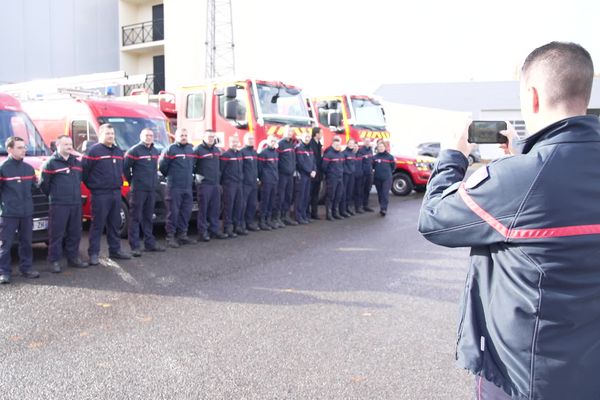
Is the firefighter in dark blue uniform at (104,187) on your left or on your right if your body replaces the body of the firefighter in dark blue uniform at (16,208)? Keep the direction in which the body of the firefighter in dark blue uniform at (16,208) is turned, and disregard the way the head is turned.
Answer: on your left

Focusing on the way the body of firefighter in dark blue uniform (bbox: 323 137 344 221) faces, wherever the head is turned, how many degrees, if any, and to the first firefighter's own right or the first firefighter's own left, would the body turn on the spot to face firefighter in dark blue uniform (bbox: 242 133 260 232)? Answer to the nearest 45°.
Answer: approximately 90° to the first firefighter's own right

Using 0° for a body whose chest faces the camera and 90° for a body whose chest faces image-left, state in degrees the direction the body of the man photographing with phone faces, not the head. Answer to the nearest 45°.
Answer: approximately 135°

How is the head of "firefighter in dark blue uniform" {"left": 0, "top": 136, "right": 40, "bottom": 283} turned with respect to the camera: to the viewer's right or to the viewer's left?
to the viewer's right

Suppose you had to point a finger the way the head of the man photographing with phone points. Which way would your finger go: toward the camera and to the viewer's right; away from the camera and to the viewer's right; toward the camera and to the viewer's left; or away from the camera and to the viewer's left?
away from the camera and to the viewer's left

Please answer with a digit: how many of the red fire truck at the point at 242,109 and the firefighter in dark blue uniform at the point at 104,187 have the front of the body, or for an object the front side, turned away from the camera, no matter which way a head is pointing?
0

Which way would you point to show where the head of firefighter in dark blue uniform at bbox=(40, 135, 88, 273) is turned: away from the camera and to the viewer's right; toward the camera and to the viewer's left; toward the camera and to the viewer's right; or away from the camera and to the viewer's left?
toward the camera and to the viewer's right

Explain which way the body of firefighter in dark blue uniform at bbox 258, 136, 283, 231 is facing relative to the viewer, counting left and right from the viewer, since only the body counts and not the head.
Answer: facing the viewer and to the right of the viewer

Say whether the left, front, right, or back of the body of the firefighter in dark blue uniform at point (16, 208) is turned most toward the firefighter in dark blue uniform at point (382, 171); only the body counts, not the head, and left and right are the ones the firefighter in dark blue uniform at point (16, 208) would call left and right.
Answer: left
